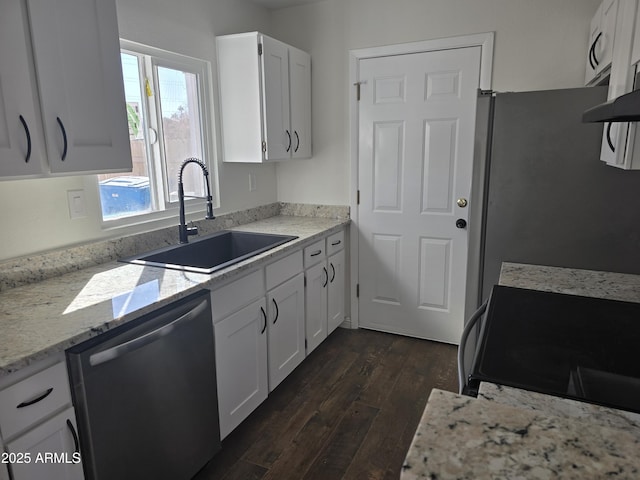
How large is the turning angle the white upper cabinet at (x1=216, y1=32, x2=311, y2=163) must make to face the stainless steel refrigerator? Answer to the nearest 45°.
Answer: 0° — it already faces it

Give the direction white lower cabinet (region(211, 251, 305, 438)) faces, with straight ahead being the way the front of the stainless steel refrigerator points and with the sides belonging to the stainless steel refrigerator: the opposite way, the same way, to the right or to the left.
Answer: the opposite way

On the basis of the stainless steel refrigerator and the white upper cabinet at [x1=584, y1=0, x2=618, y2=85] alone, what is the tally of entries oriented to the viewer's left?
2

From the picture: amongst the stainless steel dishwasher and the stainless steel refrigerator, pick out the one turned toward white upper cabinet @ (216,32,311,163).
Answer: the stainless steel refrigerator

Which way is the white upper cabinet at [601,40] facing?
to the viewer's left

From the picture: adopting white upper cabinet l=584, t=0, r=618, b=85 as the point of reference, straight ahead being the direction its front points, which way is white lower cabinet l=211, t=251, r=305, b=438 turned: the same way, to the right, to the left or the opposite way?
the opposite way

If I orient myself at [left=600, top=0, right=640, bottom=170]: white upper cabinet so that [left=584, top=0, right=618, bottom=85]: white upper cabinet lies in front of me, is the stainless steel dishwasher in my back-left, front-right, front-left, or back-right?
back-left

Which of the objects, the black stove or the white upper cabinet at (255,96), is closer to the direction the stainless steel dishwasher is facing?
the black stove

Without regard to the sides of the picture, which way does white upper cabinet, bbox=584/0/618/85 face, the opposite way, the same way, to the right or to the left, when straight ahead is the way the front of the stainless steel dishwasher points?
the opposite way

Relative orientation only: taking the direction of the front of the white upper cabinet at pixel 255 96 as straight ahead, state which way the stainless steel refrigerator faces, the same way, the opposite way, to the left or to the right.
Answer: the opposite way

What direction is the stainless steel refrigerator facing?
to the viewer's left
